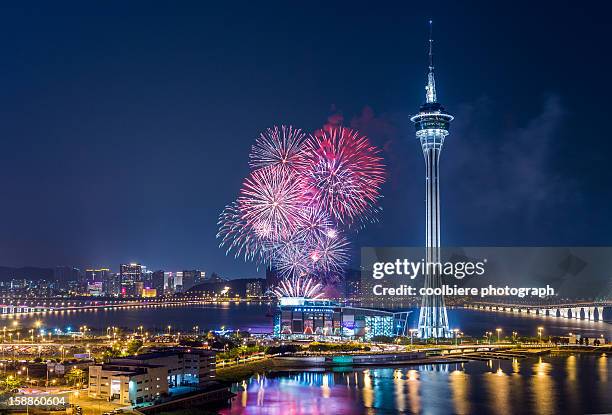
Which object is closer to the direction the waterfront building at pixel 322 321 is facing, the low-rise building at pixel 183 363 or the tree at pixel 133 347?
the low-rise building

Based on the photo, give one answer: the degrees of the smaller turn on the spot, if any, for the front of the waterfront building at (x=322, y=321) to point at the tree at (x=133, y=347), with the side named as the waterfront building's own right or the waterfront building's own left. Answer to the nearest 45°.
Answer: approximately 45° to the waterfront building's own right

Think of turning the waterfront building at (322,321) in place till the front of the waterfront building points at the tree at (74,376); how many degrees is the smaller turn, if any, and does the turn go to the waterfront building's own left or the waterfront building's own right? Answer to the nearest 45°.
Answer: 0° — it already faces it

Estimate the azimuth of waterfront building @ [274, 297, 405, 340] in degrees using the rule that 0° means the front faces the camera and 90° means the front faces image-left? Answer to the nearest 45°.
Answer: approximately 0°
